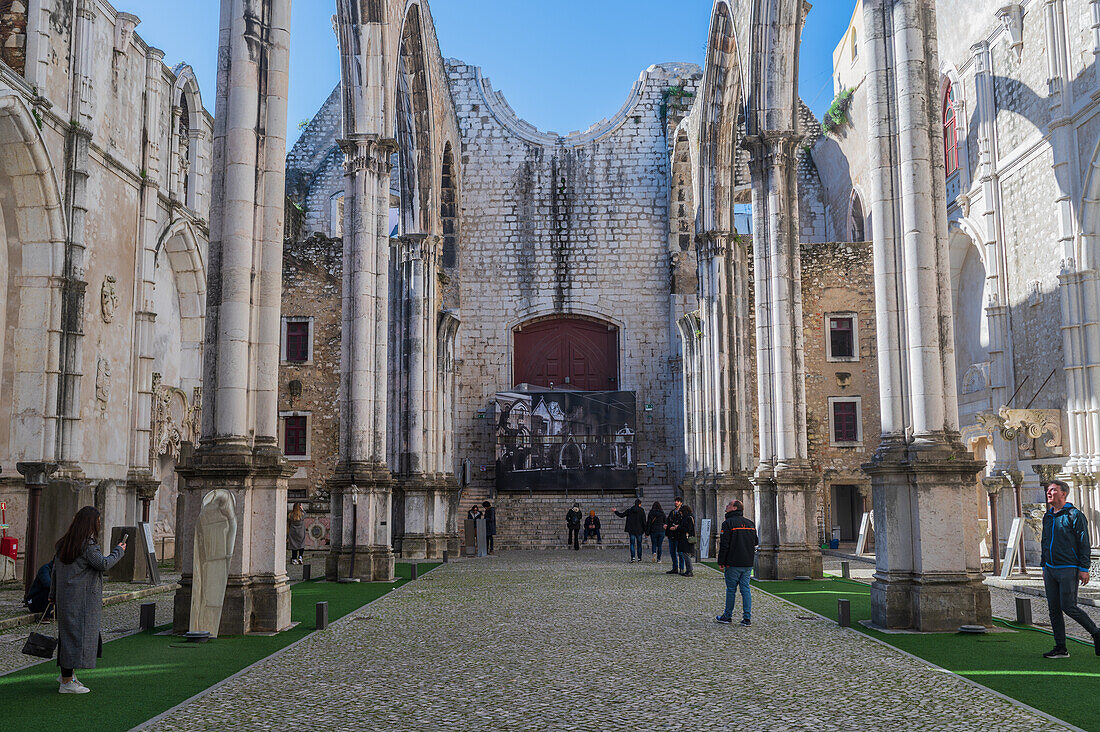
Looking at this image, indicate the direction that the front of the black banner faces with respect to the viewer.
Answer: facing the viewer

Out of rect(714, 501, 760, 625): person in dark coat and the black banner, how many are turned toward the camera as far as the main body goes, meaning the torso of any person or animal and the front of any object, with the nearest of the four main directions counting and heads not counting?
1

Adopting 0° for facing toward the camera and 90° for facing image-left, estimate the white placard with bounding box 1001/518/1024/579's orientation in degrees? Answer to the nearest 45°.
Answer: approximately 45°

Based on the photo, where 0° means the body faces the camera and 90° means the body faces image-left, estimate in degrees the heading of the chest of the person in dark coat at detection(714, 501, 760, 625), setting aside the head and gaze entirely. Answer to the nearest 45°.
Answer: approximately 135°

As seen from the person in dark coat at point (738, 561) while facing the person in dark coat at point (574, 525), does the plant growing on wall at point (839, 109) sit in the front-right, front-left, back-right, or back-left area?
front-right

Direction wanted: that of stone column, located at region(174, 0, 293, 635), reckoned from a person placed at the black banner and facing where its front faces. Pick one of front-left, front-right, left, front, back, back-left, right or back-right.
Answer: front

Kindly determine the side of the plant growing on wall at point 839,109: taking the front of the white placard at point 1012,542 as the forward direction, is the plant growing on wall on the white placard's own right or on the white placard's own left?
on the white placard's own right

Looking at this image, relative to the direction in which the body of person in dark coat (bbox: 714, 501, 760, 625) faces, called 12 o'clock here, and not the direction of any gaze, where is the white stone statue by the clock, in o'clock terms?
The white stone statue is roughly at 10 o'clock from the person in dark coat.

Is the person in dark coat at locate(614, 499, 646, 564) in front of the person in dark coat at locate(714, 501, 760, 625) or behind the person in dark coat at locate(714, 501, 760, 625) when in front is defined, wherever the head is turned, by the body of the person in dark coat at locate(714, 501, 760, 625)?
in front

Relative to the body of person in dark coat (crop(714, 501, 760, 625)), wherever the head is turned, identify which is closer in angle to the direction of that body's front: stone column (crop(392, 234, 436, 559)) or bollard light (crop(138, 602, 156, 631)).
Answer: the stone column

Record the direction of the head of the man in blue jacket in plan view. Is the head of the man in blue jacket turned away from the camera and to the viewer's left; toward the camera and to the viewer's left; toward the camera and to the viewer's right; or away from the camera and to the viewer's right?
toward the camera and to the viewer's left

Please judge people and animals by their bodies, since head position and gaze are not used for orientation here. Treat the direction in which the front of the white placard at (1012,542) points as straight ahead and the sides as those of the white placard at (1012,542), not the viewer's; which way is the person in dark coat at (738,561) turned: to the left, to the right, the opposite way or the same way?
to the right

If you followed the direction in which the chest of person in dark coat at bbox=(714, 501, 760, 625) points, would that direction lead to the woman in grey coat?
no

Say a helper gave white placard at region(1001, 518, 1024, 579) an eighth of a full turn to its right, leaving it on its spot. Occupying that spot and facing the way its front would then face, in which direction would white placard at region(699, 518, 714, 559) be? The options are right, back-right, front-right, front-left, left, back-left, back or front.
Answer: front-right

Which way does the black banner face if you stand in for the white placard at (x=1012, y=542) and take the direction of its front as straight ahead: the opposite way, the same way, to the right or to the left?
to the left

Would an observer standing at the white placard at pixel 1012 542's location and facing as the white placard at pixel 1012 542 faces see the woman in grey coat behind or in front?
in front

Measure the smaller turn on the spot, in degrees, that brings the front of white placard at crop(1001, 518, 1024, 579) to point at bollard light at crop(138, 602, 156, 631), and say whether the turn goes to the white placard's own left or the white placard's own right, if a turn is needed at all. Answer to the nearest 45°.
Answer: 0° — it already faces it

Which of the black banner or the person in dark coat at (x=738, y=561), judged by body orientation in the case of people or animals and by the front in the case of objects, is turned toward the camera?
the black banner
